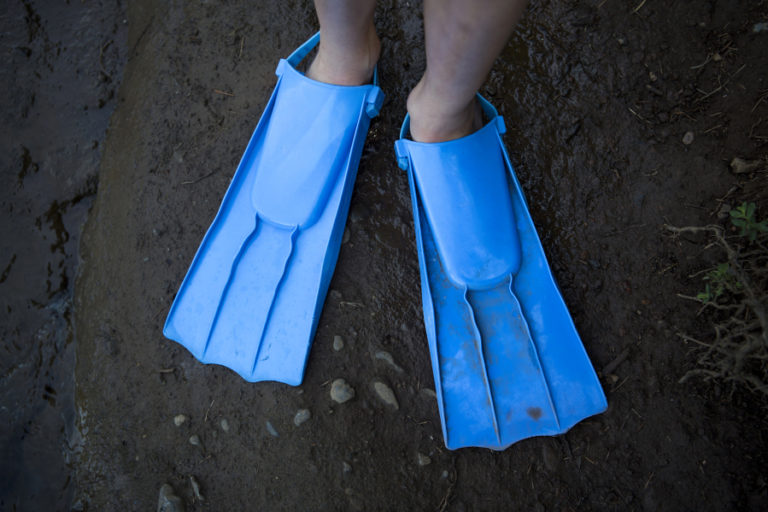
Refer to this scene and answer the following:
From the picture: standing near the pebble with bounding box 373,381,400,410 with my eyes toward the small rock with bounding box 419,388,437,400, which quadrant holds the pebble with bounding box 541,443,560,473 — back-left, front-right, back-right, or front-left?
front-right

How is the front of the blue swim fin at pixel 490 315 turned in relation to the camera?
facing the viewer

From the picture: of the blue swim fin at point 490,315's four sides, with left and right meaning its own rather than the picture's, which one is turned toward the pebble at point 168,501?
right
